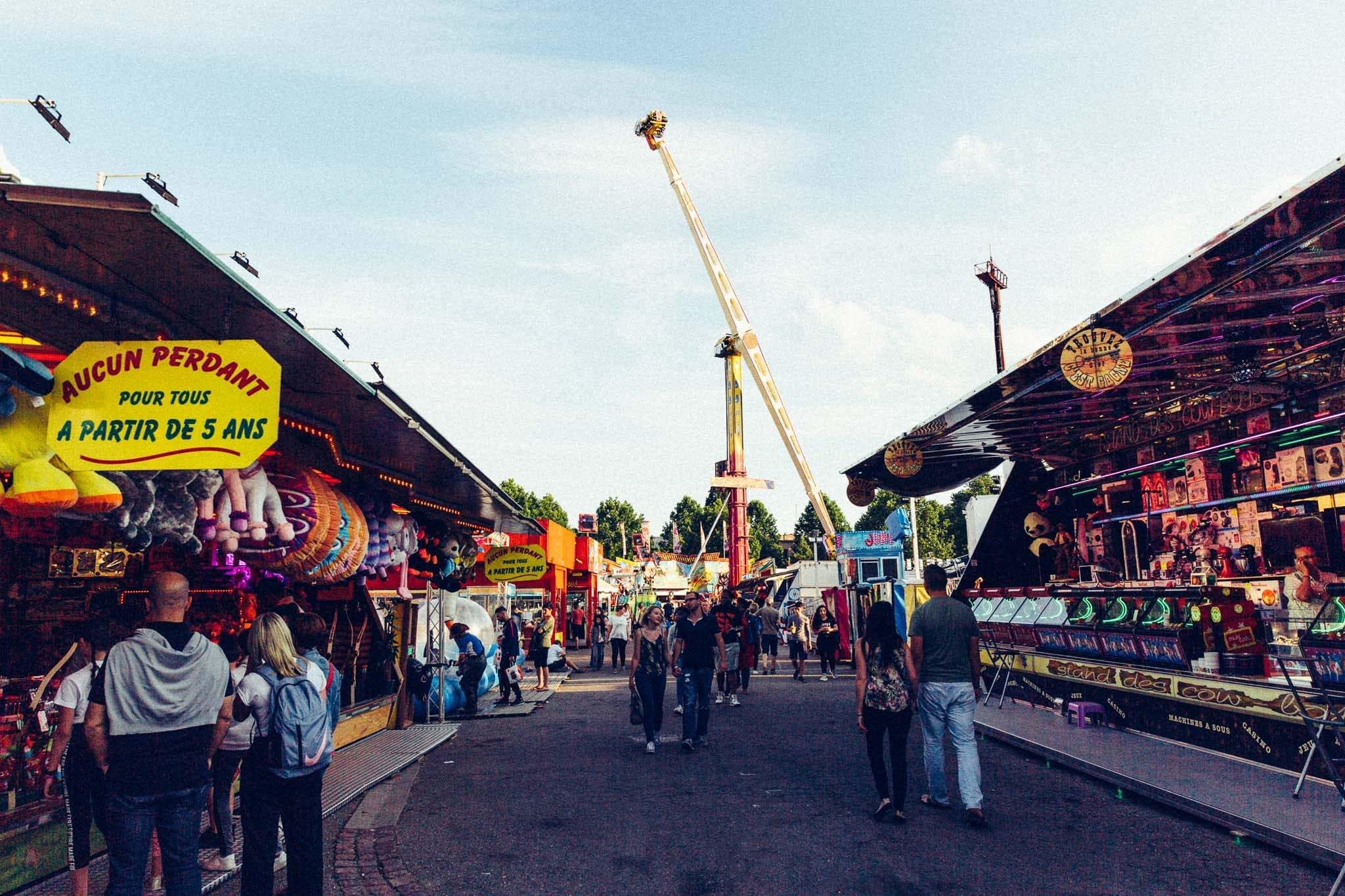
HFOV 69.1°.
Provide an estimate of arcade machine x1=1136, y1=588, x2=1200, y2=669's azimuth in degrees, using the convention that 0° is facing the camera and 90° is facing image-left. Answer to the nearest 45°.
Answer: approximately 45°

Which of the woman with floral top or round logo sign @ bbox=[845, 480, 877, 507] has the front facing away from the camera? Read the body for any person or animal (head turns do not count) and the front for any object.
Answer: the woman with floral top

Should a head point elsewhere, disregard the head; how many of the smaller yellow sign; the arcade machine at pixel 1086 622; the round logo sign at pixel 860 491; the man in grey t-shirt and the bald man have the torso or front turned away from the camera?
2

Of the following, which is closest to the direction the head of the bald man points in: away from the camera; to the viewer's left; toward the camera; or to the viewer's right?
away from the camera

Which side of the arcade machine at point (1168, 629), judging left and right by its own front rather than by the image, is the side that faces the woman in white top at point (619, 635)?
right

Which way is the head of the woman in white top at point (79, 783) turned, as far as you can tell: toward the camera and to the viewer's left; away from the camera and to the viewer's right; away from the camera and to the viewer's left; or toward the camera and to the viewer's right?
away from the camera and to the viewer's left

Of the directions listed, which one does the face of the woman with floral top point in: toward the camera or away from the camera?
away from the camera

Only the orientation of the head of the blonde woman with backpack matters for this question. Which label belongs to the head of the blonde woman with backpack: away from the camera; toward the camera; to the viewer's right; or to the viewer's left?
away from the camera

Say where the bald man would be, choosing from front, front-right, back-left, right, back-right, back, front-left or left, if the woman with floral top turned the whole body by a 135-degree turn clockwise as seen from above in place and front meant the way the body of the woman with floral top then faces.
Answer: right

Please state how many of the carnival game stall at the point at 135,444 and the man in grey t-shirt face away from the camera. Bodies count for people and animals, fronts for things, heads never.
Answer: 1

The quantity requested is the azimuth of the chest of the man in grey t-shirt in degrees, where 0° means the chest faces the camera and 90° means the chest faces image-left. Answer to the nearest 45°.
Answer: approximately 180°

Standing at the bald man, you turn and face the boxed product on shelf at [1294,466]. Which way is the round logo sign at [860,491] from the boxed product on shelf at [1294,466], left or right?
left

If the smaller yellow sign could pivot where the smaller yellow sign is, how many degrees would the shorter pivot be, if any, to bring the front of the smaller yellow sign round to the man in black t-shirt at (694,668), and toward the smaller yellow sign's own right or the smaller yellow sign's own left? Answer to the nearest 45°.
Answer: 0° — it already faces them
